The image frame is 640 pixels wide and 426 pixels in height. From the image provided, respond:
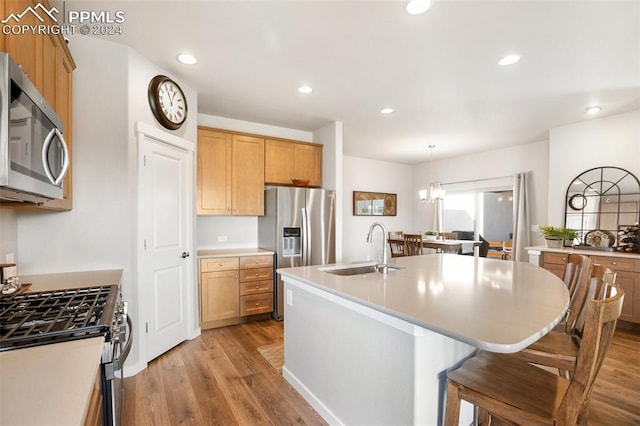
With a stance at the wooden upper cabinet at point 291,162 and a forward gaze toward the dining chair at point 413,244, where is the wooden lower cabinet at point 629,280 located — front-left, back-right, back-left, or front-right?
front-right

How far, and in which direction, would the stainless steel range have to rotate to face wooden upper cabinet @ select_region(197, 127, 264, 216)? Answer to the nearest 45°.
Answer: approximately 45° to its left

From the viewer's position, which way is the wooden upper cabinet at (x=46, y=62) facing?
facing to the right of the viewer

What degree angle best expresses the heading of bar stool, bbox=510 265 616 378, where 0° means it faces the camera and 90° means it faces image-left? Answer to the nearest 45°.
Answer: approximately 90°

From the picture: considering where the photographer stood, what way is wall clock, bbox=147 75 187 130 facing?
facing the viewer and to the right of the viewer

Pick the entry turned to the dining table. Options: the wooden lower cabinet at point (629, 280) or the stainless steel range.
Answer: the stainless steel range

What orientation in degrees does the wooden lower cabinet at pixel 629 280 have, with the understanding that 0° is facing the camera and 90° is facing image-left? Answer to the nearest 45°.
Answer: approximately 0°

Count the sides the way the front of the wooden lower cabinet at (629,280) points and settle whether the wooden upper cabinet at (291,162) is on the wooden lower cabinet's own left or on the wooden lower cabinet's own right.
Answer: on the wooden lower cabinet's own right

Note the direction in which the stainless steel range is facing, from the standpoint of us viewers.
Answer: facing to the right of the viewer

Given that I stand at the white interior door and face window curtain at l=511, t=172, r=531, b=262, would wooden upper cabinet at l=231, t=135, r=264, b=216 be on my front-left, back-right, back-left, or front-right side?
front-left

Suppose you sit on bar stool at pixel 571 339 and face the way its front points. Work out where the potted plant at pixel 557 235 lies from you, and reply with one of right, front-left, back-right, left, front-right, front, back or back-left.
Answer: right

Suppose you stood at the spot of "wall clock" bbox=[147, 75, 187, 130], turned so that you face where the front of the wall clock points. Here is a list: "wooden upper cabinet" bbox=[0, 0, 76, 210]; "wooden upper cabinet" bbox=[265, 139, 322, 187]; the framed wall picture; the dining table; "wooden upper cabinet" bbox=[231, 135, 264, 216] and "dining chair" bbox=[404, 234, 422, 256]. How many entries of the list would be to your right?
1

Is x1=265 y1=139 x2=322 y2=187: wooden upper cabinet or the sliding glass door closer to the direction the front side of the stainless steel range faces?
the sliding glass door

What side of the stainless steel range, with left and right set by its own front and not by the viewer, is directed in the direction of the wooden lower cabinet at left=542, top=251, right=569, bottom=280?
front

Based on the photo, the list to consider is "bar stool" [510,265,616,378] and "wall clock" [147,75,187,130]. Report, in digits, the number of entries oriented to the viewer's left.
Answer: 1

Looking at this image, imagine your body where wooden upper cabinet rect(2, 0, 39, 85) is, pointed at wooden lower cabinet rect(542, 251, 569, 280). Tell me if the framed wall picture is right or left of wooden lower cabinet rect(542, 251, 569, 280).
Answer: left
